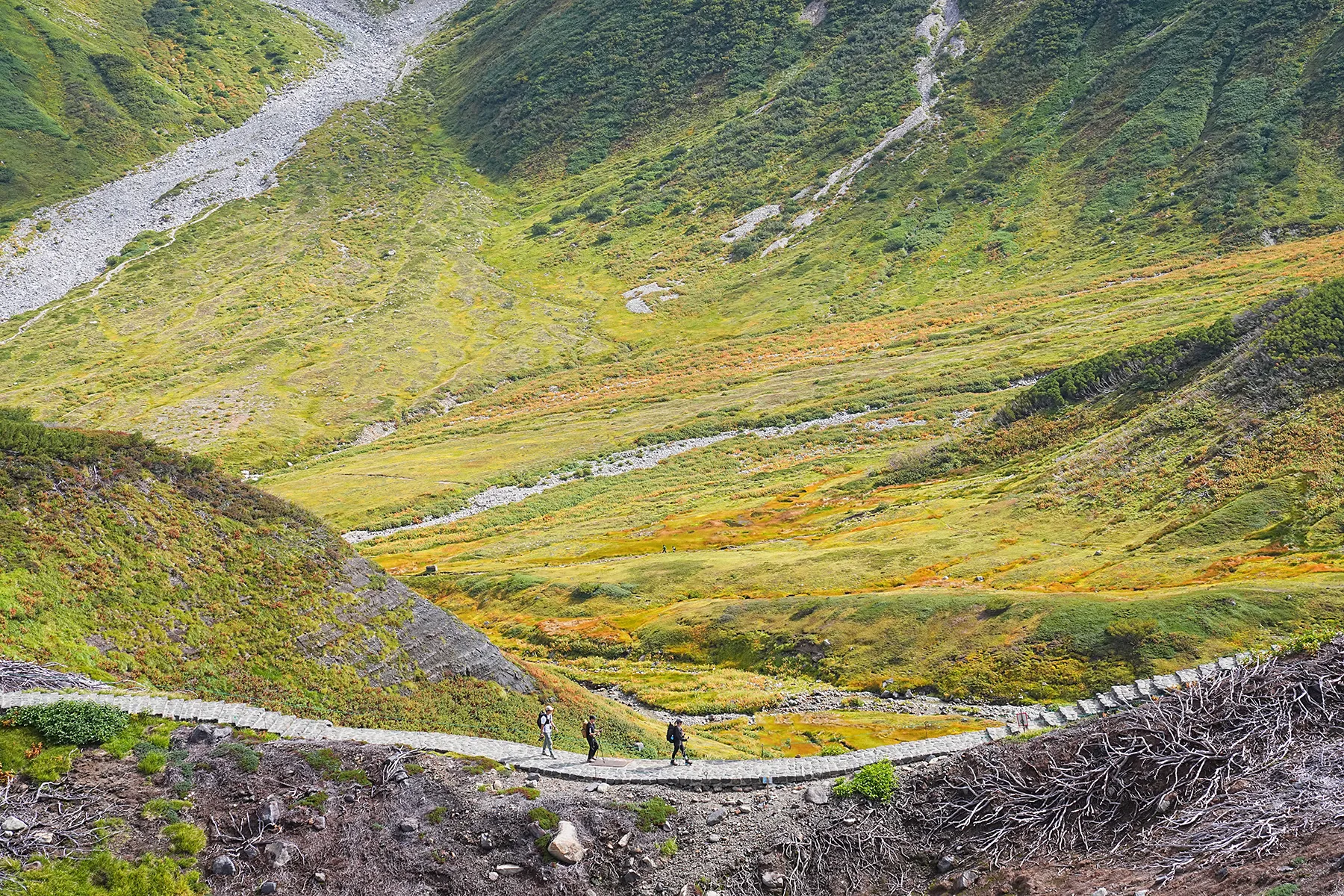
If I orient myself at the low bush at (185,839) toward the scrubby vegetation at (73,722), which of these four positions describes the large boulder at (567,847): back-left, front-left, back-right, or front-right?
back-right

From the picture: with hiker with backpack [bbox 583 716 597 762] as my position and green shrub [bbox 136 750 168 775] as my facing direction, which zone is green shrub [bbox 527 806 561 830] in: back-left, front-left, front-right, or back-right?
front-left

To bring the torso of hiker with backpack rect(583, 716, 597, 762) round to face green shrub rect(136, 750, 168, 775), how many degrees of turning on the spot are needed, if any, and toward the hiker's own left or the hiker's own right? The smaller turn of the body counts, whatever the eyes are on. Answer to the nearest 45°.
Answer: approximately 135° to the hiker's own right

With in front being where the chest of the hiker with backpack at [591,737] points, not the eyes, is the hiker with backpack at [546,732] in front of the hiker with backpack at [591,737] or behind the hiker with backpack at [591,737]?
behind

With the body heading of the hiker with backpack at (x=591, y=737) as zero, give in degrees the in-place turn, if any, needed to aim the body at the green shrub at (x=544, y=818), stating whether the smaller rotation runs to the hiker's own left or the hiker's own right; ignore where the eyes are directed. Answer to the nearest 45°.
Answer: approximately 90° to the hiker's own right

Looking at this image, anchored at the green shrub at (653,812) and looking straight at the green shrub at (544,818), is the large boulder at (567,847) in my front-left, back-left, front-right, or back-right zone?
front-left

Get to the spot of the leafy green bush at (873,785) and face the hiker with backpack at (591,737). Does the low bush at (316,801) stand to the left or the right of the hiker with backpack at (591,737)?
left

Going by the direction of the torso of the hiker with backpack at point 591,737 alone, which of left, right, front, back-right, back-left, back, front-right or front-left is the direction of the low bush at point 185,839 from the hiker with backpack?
back-right

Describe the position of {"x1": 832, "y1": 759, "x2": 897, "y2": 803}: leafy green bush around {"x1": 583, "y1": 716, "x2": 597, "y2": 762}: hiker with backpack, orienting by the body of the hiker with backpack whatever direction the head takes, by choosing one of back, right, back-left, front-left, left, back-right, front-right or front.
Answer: front-right
